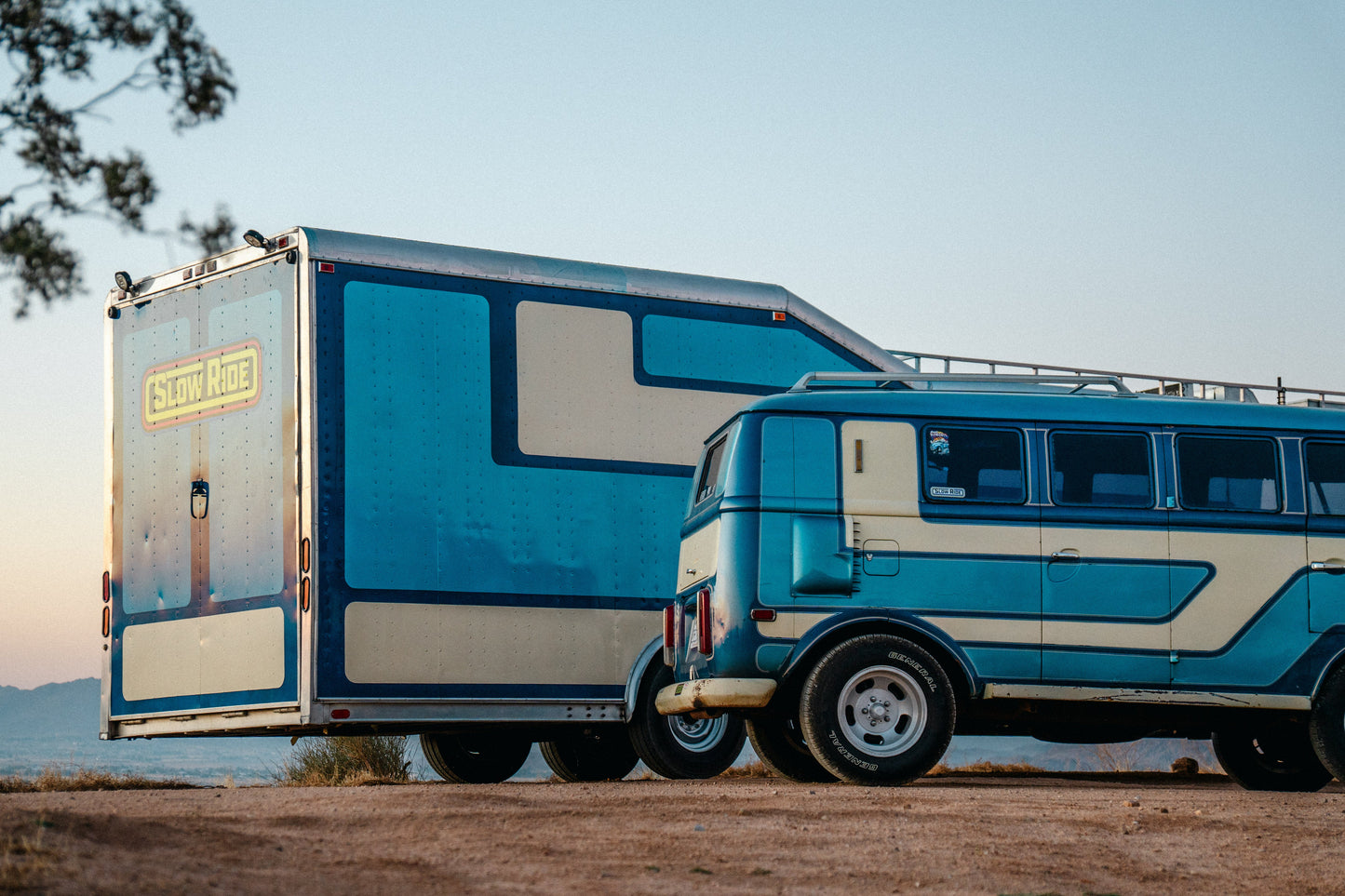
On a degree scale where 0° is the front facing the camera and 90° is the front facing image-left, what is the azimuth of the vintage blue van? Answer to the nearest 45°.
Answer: approximately 270°

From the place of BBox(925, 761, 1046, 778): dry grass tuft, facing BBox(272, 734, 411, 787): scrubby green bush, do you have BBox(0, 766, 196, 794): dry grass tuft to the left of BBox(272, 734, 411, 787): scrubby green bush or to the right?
left

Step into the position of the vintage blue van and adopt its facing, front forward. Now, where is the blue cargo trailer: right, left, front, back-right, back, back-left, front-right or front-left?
back

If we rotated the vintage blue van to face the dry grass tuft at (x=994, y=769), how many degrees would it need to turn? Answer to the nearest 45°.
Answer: approximately 90° to its left

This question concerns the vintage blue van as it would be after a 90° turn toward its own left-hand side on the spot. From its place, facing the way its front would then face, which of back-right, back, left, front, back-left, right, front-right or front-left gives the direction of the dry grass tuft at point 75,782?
left

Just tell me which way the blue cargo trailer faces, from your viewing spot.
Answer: facing away from the viewer and to the right of the viewer

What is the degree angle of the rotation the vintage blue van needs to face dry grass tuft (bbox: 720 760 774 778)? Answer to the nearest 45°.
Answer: approximately 135° to its left
